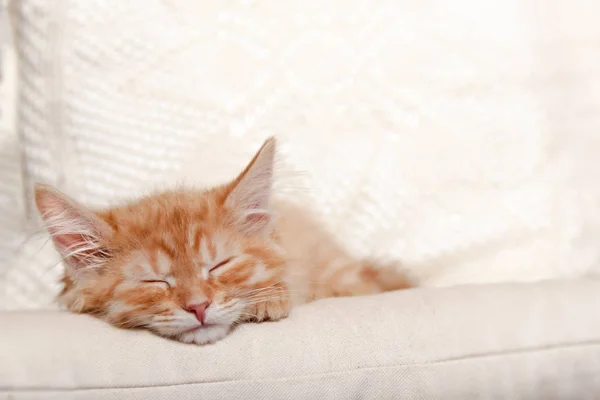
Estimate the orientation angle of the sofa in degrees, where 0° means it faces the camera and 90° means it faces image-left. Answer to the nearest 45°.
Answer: approximately 0°
